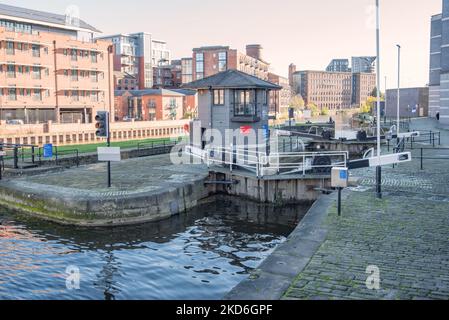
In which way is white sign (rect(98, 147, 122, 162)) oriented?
toward the camera

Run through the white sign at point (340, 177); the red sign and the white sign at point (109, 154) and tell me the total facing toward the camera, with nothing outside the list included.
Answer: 3

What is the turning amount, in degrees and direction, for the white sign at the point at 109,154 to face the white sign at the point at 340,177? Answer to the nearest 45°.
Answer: approximately 45° to its left

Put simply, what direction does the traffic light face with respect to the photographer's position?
facing the viewer and to the left of the viewer

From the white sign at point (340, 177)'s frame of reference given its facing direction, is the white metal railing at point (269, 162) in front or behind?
behind

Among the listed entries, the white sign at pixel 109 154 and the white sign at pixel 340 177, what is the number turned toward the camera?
2

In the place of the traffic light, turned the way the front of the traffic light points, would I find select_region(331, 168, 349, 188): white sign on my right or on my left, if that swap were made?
on my left

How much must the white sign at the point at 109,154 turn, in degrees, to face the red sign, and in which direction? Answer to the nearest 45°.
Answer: approximately 135° to its left

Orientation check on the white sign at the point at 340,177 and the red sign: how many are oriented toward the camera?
2

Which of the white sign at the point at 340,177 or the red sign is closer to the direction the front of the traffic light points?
the white sign

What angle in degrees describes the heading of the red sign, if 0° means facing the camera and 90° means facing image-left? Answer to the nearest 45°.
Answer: approximately 0°

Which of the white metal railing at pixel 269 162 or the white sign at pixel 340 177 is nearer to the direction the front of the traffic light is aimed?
the white sign
